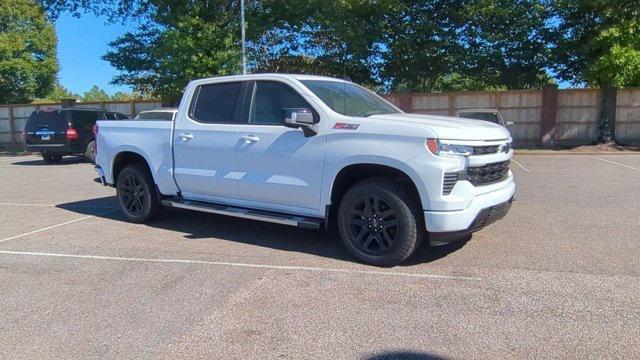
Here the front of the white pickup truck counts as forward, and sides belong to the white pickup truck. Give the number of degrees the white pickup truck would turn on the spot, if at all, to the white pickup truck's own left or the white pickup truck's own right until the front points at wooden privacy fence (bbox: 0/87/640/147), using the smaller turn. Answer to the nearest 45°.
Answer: approximately 90° to the white pickup truck's own left

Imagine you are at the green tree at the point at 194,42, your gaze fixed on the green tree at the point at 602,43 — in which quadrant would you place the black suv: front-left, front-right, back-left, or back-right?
back-right

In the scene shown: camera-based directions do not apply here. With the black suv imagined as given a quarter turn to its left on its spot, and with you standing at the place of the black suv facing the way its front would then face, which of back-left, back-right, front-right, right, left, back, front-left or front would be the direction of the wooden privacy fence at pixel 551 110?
back-right

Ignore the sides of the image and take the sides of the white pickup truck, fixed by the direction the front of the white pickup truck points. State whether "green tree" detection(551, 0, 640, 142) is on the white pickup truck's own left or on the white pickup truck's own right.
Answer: on the white pickup truck's own left

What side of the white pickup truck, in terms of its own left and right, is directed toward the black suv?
back

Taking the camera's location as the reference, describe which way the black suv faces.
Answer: facing away from the viewer and to the right of the viewer

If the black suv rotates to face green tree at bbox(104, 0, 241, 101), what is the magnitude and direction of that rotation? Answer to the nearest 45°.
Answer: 0° — it already faces it

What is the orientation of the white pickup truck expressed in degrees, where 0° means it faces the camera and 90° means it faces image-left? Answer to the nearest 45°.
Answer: approximately 315°

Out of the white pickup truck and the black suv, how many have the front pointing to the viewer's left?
0

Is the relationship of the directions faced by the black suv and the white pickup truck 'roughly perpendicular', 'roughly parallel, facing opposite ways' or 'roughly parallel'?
roughly perpendicular
